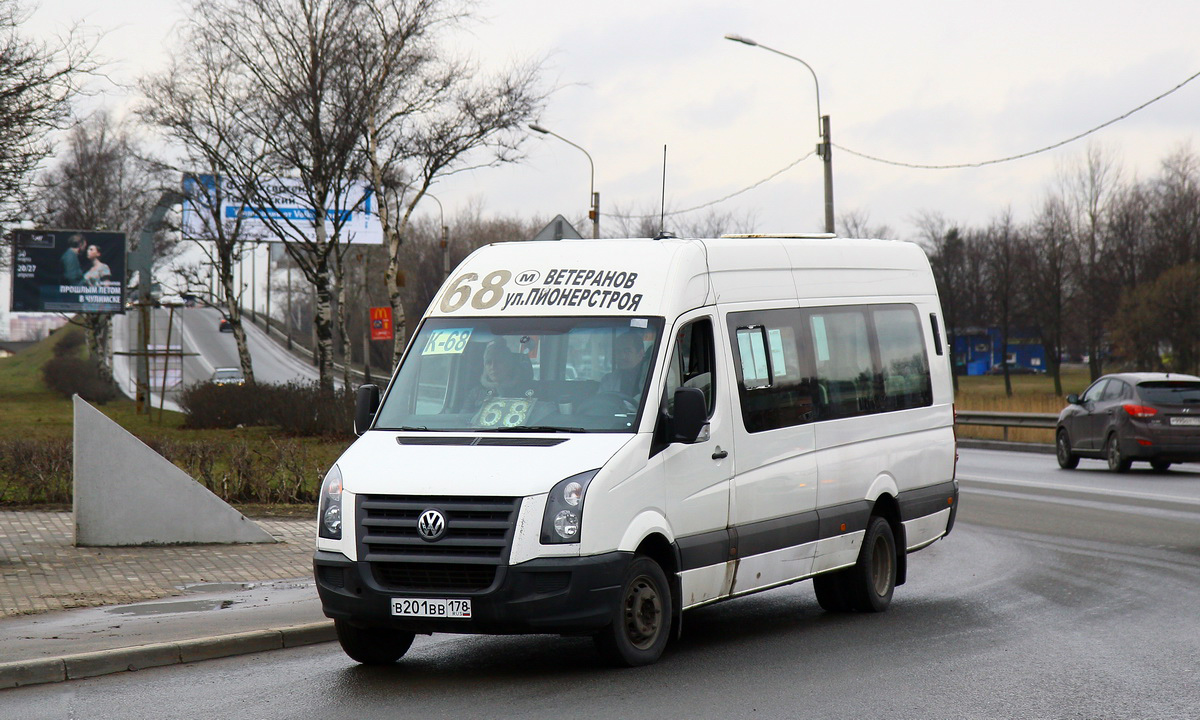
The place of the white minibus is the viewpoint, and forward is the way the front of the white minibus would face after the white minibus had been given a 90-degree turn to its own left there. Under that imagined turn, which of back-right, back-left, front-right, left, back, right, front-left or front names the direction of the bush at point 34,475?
back

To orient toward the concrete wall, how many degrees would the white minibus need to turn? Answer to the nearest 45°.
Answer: approximately 90° to its right

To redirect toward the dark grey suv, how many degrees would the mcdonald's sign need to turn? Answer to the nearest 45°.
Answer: approximately 45° to its left

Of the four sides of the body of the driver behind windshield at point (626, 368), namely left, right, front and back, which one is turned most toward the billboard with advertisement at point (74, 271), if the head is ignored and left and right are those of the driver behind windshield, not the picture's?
right

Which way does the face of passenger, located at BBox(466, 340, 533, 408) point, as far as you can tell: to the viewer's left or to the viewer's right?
to the viewer's left

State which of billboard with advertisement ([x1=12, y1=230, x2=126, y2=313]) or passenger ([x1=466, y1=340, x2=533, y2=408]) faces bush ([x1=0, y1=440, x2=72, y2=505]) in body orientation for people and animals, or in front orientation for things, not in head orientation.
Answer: the billboard with advertisement

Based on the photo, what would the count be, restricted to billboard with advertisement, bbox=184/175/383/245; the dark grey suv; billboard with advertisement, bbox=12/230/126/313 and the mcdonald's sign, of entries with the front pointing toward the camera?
3

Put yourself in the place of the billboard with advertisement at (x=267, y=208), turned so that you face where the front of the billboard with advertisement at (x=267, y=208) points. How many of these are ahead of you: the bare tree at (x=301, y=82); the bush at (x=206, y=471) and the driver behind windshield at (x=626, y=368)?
3

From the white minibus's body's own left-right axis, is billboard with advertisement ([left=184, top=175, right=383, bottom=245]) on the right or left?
on its right

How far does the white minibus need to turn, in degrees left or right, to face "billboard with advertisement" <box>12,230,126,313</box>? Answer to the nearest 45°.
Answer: approximately 90° to its right

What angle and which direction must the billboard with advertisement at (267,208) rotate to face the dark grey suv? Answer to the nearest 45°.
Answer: approximately 45° to its left
